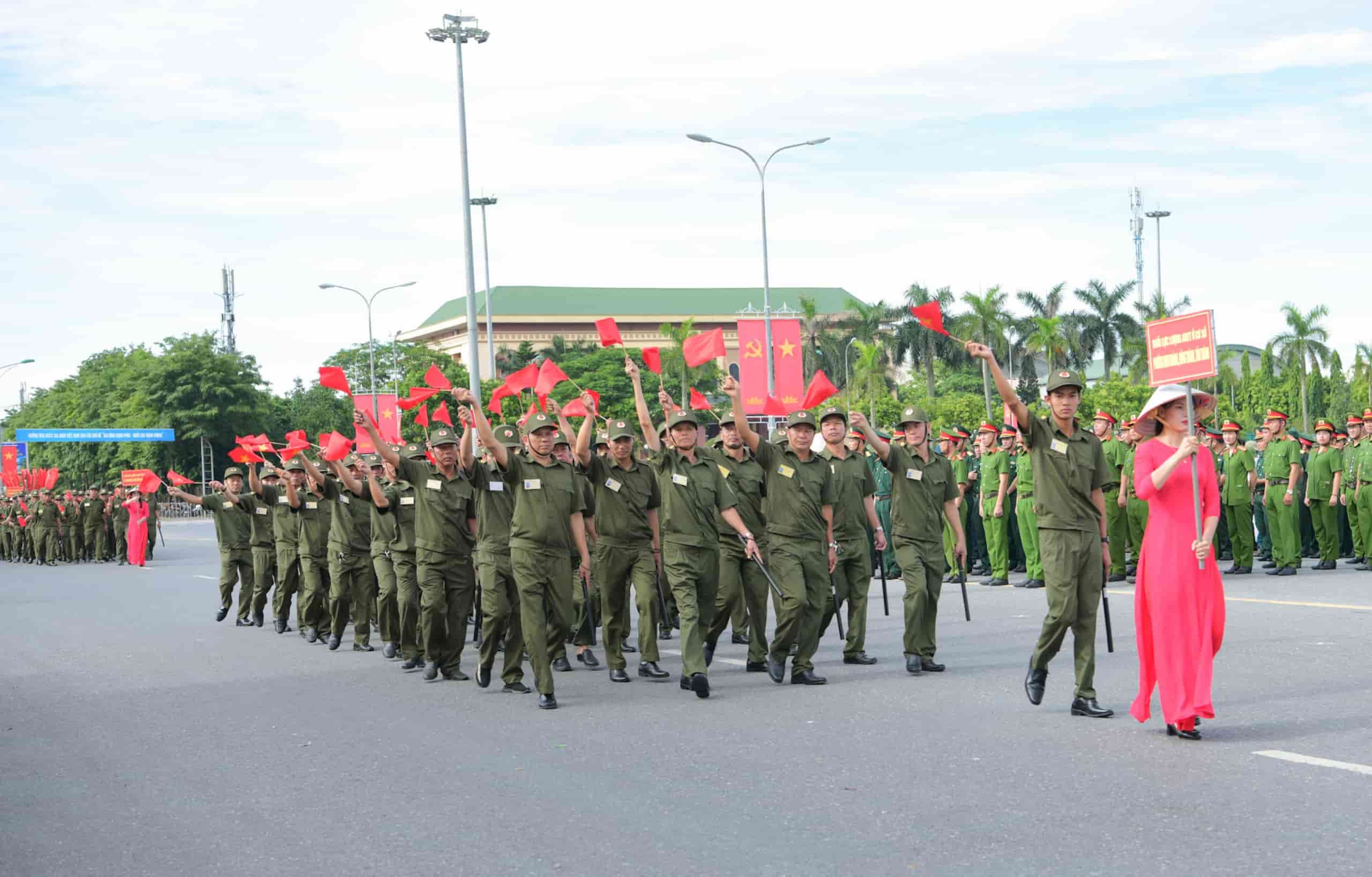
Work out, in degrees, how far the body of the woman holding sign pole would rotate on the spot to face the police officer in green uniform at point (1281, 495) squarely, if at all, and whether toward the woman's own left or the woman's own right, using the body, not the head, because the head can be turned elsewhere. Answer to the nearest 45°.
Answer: approximately 135° to the woman's own left

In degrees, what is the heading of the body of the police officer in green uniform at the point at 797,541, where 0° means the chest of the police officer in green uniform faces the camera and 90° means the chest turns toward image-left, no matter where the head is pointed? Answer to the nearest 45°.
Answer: approximately 315°

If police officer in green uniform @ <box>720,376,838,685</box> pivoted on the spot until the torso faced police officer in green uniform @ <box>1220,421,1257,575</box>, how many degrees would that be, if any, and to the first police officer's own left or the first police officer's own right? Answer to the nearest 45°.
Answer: approximately 90° to the first police officer's own left

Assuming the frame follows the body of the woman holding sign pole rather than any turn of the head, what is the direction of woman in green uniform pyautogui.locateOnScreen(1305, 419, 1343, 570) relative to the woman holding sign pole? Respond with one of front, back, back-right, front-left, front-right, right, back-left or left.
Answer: back-left
